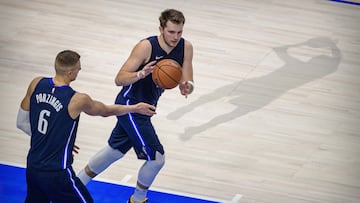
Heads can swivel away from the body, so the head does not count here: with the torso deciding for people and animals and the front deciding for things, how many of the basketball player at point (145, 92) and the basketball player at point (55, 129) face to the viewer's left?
0

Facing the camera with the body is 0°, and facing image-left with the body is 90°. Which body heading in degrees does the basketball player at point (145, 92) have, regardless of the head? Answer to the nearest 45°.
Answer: approximately 315°

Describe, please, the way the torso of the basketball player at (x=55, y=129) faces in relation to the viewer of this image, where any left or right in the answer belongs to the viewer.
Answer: facing away from the viewer and to the right of the viewer

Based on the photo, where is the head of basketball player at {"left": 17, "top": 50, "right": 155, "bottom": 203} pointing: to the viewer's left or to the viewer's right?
to the viewer's right

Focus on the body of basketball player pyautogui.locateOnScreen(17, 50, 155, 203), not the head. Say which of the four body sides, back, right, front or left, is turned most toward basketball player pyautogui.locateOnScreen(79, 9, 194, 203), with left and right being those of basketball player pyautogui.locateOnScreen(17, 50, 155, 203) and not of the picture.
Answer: front
